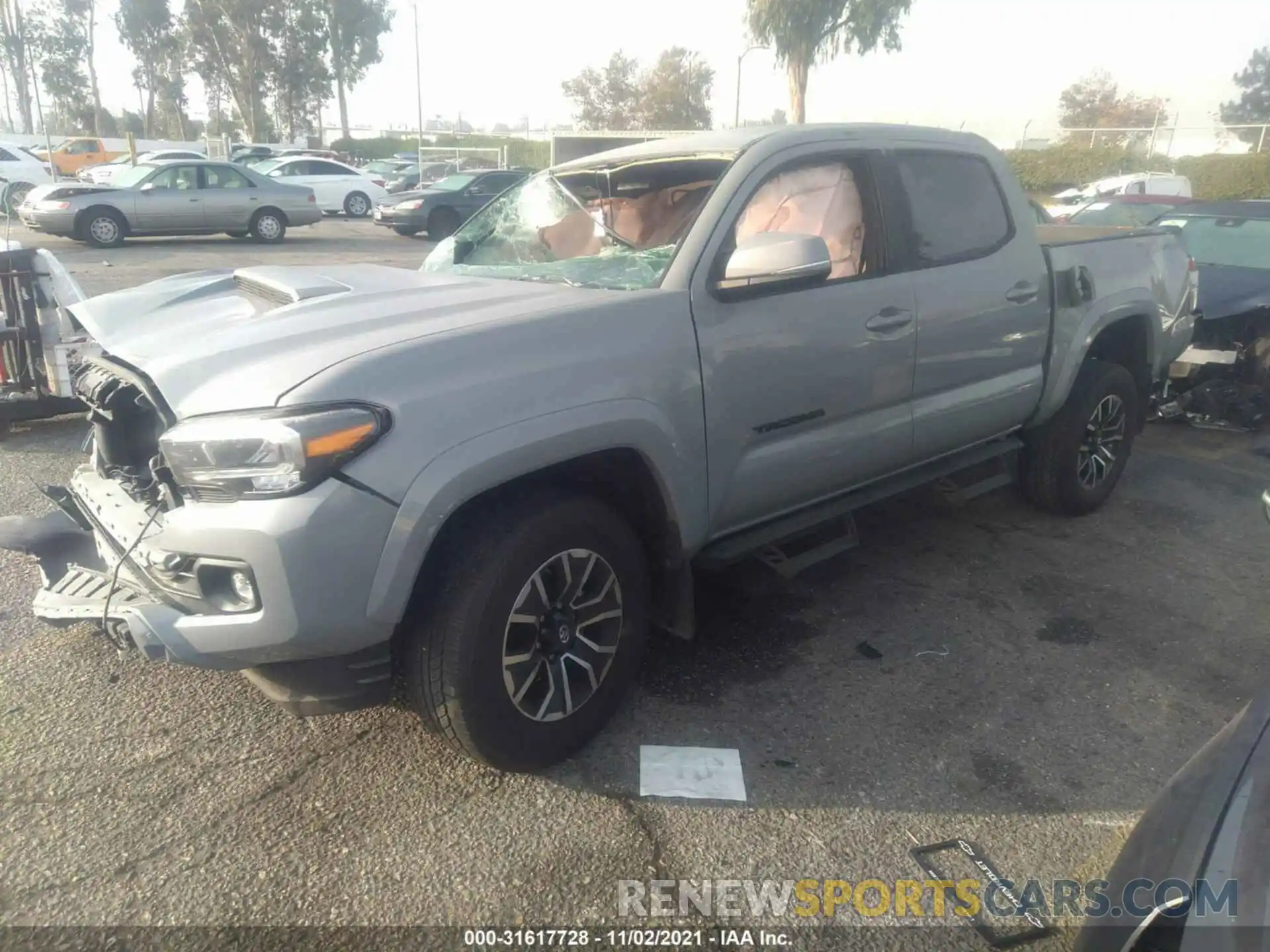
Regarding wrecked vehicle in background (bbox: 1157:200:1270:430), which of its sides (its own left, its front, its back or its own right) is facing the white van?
back

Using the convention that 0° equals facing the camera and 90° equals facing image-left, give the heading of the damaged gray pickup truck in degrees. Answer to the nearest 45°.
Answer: approximately 45°

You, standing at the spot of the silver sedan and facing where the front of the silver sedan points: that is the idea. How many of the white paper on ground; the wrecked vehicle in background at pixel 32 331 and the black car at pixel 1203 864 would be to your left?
3

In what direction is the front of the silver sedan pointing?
to the viewer's left

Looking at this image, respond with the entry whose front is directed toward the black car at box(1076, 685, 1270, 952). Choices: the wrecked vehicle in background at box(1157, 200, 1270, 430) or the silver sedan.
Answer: the wrecked vehicle in background

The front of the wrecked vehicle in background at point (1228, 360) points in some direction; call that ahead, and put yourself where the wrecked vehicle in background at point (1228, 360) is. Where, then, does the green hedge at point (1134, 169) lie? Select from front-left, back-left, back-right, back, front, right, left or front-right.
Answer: back

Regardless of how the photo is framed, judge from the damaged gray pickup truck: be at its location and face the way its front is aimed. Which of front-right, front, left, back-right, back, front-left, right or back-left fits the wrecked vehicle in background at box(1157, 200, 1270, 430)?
back

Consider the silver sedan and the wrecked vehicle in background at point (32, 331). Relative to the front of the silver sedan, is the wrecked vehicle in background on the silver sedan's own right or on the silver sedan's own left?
on the silver sedan's own left

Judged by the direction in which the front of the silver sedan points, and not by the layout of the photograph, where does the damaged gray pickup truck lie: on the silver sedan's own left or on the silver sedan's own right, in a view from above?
on the silver sedan's own left

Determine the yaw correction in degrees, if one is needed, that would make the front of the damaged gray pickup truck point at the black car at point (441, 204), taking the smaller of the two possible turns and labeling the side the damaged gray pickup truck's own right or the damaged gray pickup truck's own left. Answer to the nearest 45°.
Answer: approximately 135° to the damaged gray pickup truck's own right

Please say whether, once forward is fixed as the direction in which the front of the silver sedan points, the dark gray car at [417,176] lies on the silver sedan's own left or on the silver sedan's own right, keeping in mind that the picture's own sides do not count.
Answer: on the silver sedan's own right

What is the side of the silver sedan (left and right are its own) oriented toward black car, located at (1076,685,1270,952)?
left
